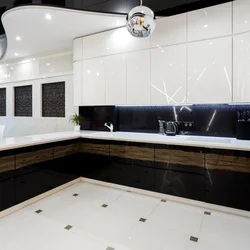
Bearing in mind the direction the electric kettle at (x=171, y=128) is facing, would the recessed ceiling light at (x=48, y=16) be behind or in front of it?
in front

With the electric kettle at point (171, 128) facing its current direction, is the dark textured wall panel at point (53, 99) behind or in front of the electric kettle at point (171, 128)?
in front

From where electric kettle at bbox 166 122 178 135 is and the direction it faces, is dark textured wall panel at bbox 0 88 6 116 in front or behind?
in front
